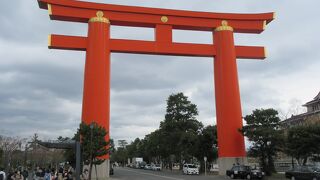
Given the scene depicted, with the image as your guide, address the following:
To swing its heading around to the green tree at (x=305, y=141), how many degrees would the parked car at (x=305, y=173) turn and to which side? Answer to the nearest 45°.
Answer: approximately 90° to its right

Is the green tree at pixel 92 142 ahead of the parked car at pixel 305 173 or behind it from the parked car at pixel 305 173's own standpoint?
ahead

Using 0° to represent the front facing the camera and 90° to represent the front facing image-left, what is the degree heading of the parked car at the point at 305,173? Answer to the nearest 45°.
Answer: approximately 90°
